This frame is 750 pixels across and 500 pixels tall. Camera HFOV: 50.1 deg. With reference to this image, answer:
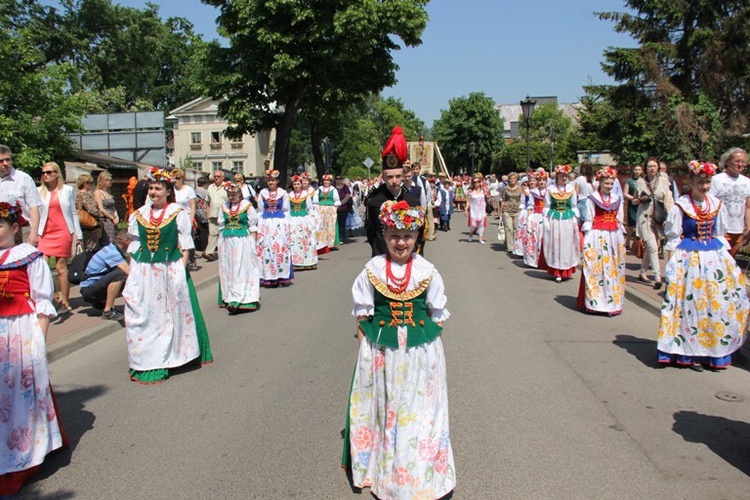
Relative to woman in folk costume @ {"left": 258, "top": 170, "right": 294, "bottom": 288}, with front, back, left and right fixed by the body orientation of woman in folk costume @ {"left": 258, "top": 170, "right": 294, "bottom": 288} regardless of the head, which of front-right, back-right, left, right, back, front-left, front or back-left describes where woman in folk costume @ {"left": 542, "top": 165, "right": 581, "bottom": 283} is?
left

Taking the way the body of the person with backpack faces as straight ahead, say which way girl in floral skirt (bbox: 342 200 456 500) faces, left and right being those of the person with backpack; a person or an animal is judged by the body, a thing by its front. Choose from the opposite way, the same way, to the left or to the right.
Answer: to the right

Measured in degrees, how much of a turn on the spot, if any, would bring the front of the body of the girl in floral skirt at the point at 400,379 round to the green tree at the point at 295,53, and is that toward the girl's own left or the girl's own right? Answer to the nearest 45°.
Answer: approximately 180°

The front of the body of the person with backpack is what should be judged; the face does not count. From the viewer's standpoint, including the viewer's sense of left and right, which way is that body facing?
facing to the right of the viewer

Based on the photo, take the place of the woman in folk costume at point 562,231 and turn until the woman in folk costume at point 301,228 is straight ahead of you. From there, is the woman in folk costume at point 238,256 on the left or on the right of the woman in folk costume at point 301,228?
left

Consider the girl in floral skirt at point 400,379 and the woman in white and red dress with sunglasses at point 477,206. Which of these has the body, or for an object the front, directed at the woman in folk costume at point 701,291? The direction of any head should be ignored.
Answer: the woman in white and red dress with sunglasses at point 477,206

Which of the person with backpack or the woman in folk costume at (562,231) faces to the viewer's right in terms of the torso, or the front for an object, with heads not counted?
the person with backpack

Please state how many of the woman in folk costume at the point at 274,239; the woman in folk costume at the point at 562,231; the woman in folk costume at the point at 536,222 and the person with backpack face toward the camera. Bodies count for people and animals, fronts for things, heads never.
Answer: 3

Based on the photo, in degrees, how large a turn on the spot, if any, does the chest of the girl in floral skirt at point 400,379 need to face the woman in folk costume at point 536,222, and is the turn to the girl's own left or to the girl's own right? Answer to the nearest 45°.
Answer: approximately 180°

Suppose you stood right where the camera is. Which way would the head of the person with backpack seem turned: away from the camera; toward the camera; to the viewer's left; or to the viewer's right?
to the viewer's right
